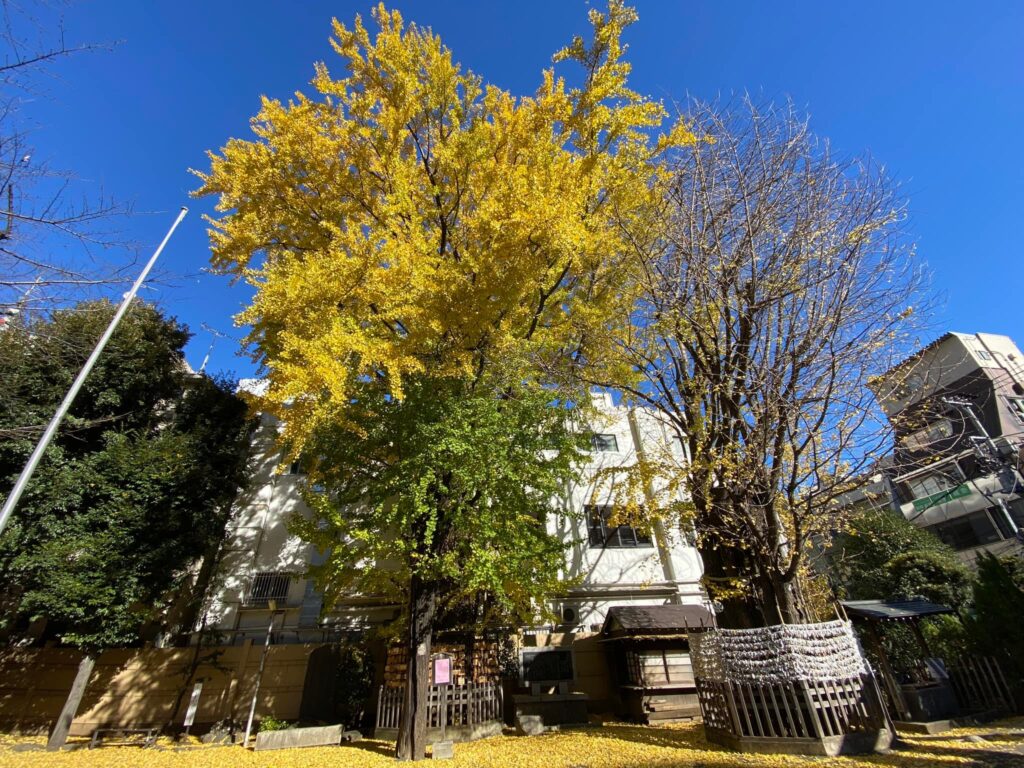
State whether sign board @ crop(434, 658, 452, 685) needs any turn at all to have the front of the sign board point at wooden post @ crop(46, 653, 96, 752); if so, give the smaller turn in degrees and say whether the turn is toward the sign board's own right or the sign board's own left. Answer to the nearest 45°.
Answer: approximately 90° to the sign board's own right

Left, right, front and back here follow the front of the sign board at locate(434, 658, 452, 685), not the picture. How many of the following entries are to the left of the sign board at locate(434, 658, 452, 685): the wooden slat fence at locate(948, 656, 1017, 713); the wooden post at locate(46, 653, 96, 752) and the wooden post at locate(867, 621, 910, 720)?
2

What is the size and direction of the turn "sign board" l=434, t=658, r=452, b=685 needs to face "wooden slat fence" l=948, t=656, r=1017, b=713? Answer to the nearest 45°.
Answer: approximately 90° to its left

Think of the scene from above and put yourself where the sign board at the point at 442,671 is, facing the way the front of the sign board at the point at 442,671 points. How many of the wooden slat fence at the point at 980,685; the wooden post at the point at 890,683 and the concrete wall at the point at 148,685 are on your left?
2

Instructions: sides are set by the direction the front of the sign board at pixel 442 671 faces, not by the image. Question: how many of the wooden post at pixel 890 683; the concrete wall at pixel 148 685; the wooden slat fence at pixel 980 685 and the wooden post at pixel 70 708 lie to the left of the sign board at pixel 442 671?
2

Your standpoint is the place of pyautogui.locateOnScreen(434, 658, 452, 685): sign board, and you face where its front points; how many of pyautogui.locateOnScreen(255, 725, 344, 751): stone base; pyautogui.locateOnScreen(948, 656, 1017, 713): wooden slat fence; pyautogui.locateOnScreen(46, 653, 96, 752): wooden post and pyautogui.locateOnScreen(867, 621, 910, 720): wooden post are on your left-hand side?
2

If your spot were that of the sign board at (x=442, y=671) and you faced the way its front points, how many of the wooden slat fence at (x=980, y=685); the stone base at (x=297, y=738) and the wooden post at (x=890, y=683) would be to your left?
2

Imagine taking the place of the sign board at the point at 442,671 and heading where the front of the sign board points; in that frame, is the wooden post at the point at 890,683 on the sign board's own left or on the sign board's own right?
on the sign board's own left

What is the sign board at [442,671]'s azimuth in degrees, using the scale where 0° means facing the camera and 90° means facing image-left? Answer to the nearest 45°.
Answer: approximately 0°

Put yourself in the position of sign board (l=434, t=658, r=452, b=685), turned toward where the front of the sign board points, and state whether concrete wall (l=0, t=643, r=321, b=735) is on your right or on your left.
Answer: on your right
